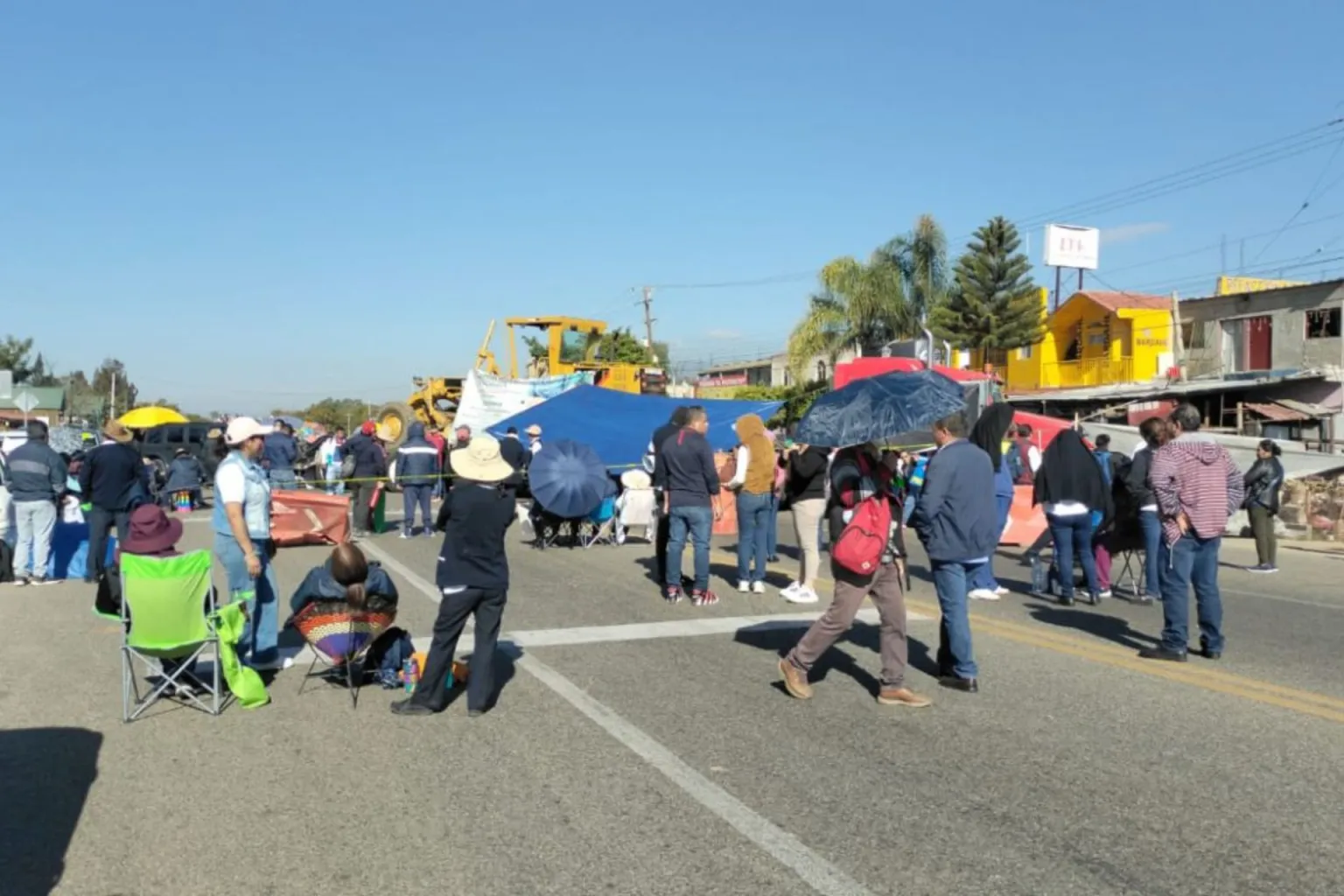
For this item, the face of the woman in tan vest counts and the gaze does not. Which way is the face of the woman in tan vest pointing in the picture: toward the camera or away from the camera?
away from the camera

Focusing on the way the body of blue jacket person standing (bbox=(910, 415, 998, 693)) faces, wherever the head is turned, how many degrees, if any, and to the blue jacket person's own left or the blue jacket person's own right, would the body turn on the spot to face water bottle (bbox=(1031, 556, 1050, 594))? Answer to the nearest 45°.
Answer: approximately 45° to the blue jacket person's own right

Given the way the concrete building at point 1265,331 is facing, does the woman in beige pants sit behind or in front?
in front

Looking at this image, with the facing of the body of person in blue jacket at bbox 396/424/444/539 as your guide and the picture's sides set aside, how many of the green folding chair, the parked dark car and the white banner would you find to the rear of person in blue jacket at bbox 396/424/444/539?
1

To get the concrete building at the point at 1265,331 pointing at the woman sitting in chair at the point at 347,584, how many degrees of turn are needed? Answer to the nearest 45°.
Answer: approximately 45° to its left

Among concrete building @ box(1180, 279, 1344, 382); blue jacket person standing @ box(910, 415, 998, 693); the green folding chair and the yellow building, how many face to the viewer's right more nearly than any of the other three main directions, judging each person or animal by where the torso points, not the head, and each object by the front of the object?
0

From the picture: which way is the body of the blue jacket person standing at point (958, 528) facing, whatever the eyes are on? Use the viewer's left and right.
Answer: facing away from the viewer and to the left of the viewer

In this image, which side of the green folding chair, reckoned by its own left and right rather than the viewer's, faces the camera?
back

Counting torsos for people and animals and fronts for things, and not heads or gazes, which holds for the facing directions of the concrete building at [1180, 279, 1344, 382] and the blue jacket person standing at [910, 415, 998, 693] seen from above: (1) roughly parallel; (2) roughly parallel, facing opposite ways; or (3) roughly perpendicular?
roughly perpendicular

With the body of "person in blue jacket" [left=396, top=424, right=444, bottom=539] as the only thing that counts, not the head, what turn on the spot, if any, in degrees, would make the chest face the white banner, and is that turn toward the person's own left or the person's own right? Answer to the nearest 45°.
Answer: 0° — they already face it

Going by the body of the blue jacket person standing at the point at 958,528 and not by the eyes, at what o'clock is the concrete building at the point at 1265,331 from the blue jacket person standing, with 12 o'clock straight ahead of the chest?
The concrete building is roughly at 2 o'clock from the blue jacket person standing.

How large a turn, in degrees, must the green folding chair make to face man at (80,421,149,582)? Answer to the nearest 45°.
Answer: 0° — it already faces them

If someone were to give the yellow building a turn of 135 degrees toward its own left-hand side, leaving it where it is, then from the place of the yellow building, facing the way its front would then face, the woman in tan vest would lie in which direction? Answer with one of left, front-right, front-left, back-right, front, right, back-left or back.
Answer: right

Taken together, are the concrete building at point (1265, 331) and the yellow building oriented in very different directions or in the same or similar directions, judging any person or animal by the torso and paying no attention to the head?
same or similar directions

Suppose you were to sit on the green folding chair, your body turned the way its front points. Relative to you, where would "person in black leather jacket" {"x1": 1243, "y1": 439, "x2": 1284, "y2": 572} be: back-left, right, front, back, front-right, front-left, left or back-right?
right
